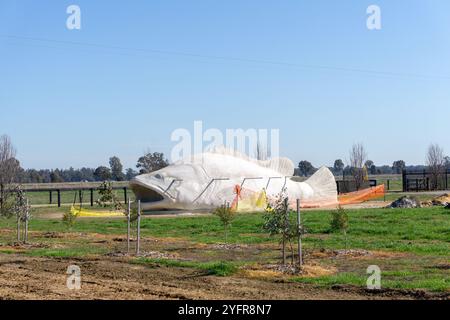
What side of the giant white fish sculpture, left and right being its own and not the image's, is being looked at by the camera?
left
